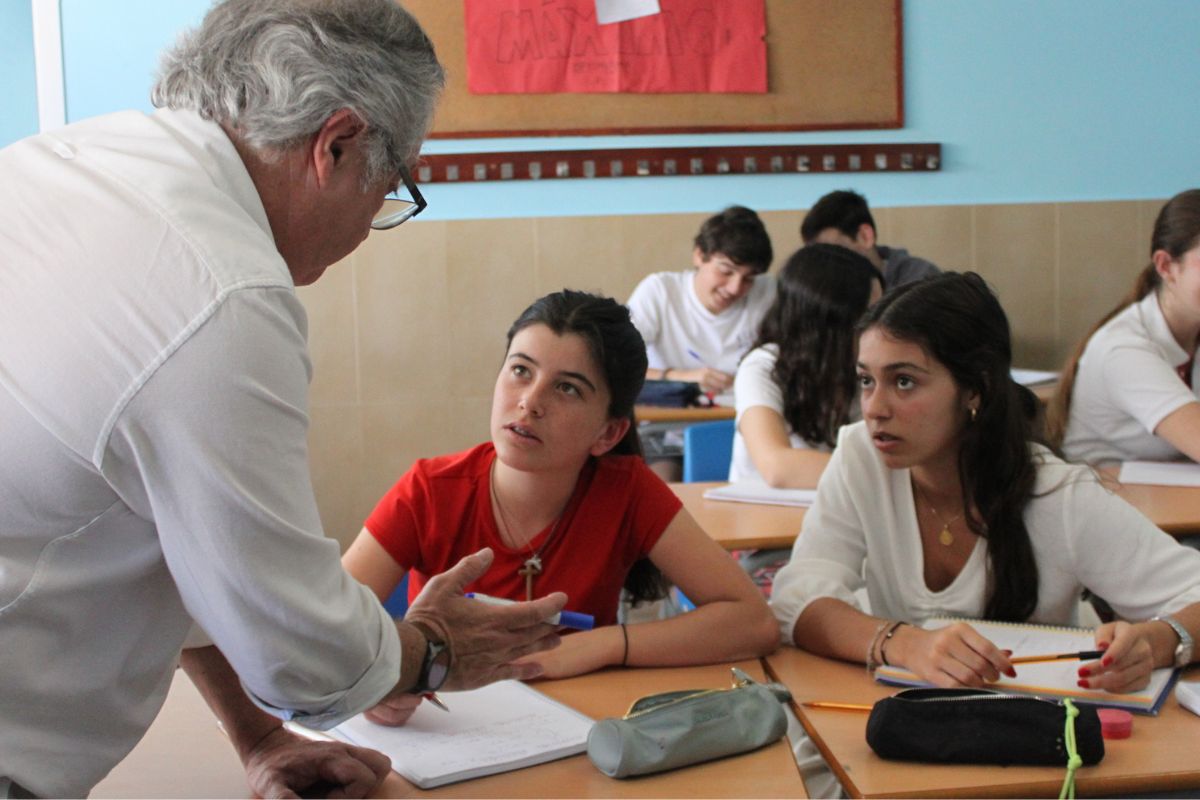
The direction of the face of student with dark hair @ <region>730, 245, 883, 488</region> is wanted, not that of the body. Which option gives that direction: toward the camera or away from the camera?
away from the camera

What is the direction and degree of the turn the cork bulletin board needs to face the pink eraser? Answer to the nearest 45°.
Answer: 0° — it already faces it

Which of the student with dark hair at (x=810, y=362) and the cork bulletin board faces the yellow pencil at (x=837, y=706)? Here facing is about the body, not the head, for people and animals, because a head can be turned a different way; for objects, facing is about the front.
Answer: the cork bulletin board

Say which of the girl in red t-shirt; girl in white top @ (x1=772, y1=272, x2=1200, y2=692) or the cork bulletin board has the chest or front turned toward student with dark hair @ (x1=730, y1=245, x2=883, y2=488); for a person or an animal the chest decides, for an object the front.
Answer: the cork bulletin board

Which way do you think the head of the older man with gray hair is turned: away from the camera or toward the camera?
away from the camera

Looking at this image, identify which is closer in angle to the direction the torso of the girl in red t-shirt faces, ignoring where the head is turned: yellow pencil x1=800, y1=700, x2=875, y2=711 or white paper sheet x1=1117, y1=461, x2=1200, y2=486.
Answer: the yellow pencil

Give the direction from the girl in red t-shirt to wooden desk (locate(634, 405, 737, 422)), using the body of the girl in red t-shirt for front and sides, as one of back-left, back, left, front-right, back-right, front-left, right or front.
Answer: back

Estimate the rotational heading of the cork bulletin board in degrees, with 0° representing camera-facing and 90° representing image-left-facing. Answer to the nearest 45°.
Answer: approximately 0°
